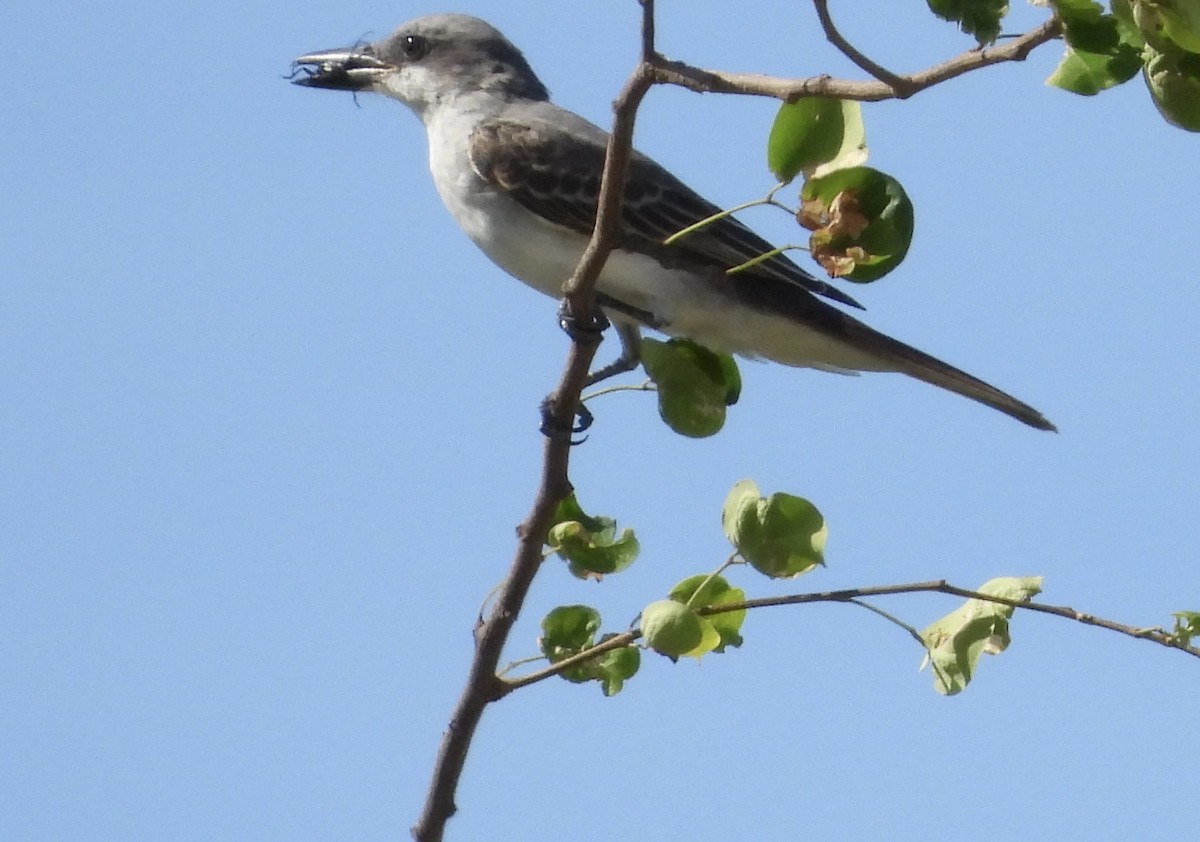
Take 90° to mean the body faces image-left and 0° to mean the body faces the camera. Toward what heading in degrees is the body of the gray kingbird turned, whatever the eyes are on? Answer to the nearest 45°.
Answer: approximately 90°
